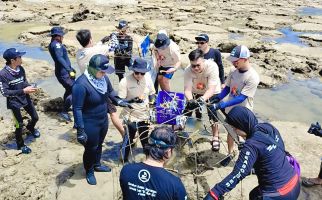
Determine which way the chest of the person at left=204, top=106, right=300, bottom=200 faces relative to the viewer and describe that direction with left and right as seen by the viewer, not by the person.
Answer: facing away from the viewer and to the left of the viewer

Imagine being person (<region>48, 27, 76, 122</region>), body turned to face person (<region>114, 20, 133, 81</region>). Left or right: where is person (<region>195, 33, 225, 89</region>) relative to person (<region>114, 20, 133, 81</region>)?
right

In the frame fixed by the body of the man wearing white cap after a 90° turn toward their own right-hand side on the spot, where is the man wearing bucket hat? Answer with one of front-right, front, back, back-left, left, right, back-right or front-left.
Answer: front-left

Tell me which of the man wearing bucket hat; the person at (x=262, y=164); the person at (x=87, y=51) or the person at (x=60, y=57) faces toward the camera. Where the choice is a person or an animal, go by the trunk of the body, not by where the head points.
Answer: the man wearing bucket hat

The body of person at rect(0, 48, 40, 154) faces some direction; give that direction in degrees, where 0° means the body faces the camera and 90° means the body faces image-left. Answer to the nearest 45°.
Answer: approximately 315°

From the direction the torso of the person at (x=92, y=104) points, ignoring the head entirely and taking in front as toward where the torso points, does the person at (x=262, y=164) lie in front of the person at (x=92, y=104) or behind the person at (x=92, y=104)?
in front

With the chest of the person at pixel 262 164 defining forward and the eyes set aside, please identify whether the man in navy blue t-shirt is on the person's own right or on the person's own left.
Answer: on the person's own left

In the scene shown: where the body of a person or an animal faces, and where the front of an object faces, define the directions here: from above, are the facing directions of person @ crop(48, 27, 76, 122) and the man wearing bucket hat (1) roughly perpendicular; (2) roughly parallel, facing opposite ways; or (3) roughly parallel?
roughly perpendicular

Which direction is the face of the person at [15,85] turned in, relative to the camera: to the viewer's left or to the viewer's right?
to the viewer's right

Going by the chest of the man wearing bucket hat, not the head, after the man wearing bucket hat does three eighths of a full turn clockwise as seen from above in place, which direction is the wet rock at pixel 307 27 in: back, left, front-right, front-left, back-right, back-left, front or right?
right

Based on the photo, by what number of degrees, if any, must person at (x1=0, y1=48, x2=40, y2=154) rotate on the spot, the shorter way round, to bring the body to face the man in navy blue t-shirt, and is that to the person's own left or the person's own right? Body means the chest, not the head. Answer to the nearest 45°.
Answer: approximately 45° to the person's own right

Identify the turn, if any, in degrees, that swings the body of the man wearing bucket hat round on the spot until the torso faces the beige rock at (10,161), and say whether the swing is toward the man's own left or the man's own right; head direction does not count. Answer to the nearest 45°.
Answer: approximately 90° to the man's own right

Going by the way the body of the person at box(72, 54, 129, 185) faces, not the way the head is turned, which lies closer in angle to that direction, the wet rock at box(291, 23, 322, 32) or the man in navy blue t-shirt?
the man in navy blue t-shirt

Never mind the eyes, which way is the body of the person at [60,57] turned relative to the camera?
to the viewer's right
